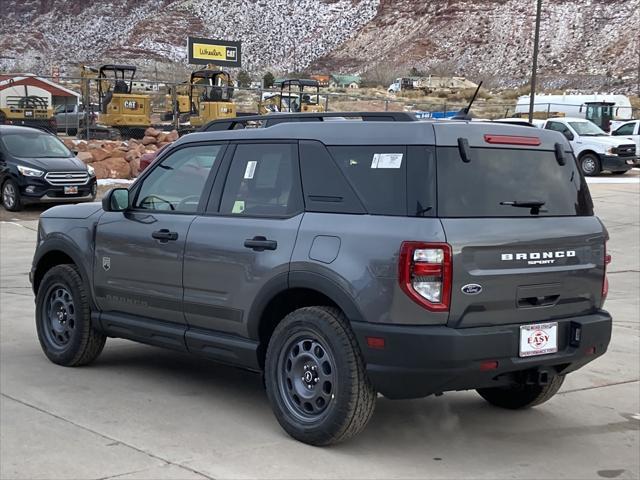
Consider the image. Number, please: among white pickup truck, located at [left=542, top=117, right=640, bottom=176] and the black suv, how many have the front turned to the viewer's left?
0

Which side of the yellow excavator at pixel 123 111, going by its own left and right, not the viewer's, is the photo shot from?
left

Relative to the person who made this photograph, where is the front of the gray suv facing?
facing away from the viewer and to the left of the viewer

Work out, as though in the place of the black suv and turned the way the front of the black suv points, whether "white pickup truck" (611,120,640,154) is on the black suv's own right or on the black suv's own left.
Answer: on the black suv's own left

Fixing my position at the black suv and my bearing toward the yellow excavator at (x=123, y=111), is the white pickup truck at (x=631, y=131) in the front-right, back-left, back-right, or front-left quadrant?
front-right

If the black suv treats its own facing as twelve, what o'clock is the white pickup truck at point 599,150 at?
The white pickup truck is roughly at 10 o'clock from the black suv.

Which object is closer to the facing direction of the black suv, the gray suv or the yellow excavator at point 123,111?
the gray suv

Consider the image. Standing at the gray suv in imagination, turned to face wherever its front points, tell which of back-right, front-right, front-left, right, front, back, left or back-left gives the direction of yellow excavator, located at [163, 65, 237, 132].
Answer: front-right

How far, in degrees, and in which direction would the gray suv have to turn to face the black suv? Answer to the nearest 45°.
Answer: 0° — it already faces it

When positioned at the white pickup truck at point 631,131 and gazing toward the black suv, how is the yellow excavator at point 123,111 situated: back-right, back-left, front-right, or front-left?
front-right

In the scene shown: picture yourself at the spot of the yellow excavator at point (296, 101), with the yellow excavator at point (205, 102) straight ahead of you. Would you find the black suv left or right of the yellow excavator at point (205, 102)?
left

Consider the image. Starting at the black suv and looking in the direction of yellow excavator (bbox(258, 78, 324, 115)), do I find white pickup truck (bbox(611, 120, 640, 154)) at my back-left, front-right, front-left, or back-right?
front-right

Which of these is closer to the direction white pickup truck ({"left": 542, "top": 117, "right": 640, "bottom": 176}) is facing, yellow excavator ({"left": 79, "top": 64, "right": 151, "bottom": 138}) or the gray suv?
the gray suv

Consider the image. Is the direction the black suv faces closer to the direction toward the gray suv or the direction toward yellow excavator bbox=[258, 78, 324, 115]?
the gray suv

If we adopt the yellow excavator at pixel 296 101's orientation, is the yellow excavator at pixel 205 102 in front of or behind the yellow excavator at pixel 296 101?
in front
